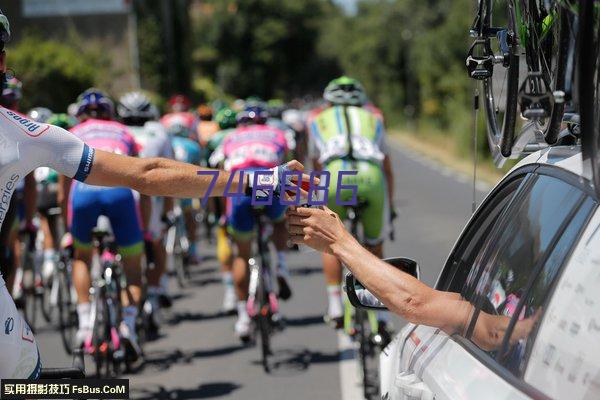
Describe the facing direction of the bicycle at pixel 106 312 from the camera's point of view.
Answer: facing away from the viewer

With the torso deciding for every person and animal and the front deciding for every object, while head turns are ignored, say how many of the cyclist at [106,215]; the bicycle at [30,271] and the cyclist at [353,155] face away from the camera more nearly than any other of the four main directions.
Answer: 3

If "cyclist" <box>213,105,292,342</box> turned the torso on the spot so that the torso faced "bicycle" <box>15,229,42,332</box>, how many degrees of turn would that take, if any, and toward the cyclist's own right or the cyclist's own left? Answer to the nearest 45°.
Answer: approximately 45° to the cyclist's own left

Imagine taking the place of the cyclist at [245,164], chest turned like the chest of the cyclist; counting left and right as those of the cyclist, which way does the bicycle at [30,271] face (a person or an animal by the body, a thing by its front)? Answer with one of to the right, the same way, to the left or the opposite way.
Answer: the same way

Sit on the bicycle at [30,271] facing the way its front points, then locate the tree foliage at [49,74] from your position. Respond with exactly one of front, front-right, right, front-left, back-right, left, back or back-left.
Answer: front

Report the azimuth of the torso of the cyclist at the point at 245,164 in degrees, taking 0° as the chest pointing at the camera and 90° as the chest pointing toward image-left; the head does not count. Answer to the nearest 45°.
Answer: approximately 180°

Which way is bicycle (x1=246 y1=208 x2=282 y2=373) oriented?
away from the camera

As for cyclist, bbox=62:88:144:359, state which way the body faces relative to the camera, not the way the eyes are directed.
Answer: away from the camera

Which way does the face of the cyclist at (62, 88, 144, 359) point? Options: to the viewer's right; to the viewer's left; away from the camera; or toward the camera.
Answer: away from the camera

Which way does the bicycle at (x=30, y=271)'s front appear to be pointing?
away from the camera

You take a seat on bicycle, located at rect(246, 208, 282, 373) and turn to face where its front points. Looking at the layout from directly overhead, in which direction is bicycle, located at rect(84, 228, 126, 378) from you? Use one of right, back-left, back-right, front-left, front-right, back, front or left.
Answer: back-left

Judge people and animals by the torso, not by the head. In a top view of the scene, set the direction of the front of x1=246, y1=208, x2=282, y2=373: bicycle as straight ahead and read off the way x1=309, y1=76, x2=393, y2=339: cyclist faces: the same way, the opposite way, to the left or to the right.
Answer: the same way

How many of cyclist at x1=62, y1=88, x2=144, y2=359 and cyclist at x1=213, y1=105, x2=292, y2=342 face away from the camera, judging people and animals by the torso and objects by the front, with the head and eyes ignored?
2

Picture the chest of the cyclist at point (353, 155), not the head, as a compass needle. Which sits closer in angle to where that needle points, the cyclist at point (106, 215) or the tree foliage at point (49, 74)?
the tree foliage

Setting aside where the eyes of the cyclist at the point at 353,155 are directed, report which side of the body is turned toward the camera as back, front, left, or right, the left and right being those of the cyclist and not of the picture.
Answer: back

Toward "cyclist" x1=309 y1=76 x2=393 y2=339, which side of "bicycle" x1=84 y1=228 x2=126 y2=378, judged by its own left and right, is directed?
right

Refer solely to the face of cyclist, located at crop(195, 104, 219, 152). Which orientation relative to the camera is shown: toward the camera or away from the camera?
away from the camera

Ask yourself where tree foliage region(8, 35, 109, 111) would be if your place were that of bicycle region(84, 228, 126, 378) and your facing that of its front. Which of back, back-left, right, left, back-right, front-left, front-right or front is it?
front
